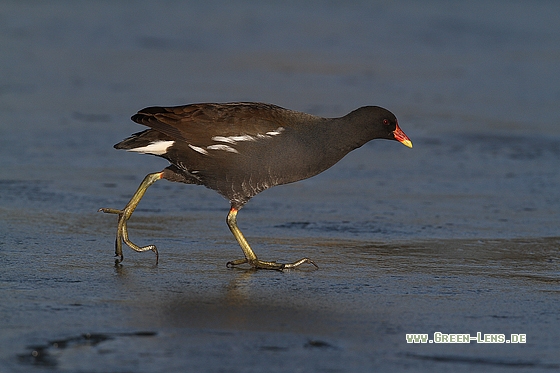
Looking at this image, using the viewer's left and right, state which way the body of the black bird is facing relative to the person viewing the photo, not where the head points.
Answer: facing to the right of the viewer
